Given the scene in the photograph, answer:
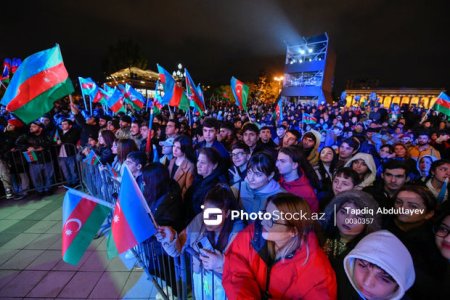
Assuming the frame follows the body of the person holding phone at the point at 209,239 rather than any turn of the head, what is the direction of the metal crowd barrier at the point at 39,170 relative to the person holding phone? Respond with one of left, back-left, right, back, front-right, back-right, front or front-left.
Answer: right

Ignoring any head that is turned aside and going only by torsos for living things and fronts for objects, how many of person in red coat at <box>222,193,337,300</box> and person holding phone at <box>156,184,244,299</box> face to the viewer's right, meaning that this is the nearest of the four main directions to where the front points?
0

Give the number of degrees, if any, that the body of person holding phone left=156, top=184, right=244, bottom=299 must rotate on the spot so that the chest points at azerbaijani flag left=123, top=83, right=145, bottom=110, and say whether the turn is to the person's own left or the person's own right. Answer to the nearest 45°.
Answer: approximately 135° to the person's own right

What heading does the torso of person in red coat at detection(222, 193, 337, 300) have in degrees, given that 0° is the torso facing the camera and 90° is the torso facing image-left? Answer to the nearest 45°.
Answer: approximately 45°

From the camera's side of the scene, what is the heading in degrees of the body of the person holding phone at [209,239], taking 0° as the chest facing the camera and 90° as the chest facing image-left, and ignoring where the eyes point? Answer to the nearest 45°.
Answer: approximately 45°

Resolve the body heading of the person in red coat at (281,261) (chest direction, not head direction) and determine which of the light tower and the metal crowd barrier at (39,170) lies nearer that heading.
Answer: the metal crowd barrier

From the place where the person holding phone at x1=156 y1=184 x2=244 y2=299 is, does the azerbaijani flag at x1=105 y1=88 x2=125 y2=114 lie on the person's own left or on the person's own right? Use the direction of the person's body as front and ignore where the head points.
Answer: on the person's own right

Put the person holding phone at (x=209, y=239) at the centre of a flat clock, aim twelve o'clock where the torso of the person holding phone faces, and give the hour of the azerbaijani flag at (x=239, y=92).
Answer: The azerbaijani flag is roughly at 5 o'clock from the person holding phone.

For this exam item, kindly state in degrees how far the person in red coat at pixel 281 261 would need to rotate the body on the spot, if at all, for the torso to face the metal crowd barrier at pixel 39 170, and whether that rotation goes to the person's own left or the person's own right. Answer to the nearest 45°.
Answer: approximately 90° to the person's own right

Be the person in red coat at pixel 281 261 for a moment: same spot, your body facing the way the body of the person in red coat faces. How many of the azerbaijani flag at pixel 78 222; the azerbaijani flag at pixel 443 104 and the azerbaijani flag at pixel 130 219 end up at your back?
1

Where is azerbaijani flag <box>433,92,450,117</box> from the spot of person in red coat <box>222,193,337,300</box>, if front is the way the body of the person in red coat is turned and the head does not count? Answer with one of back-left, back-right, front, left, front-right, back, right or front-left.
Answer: back
